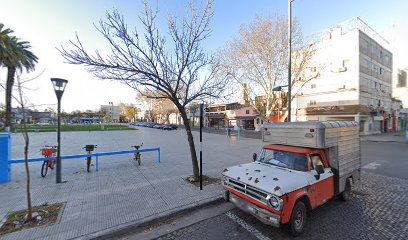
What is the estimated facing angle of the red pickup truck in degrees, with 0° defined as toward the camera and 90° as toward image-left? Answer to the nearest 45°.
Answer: approximately 45°

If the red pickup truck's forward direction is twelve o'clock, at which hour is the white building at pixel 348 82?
The white building is roughly at 5 o'clock from the red pickup truck.

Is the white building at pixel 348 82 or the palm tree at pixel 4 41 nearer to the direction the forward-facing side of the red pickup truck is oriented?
the palm tree

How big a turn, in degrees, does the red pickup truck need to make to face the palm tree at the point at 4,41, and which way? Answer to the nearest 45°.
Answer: approximately 45° to its right
